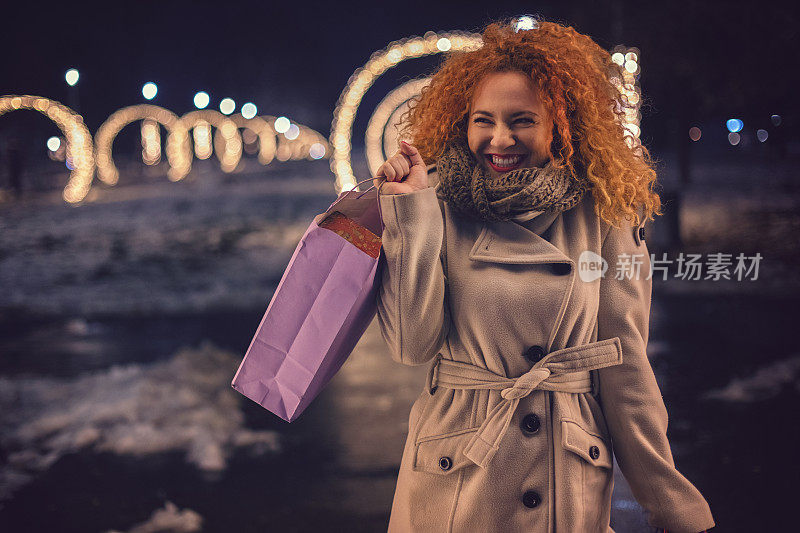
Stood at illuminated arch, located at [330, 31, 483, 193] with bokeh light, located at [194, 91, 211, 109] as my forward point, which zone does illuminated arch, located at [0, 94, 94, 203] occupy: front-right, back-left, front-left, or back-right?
front-left

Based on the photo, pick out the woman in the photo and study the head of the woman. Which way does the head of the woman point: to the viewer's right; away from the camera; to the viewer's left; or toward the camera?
toward the camera

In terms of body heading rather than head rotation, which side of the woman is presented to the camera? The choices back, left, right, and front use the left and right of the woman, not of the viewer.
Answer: front

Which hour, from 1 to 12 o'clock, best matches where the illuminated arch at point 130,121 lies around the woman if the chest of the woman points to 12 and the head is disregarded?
The illuminated arch is roughly at 5 o'clock from the woman.

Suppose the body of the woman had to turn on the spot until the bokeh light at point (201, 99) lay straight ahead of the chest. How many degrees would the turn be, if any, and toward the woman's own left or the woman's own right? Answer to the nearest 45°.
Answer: approximately 135° to the woman's own right

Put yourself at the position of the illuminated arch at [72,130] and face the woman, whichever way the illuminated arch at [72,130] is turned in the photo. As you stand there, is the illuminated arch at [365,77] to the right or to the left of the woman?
left

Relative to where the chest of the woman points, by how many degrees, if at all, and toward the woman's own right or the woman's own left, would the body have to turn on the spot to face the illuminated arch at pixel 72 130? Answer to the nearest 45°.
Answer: approximately 135° to the woman's own right

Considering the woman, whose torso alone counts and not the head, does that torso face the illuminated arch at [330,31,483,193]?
no

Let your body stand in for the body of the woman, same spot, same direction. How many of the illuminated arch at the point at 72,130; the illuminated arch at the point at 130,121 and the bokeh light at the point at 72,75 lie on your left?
0

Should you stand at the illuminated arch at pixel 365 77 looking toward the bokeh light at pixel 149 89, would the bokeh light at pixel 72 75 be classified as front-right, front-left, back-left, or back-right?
front-left

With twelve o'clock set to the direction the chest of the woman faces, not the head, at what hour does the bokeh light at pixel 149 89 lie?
The bokeh light is roughly at 5 o'clock from the woman.

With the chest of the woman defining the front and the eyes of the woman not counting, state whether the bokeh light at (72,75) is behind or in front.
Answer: behind
